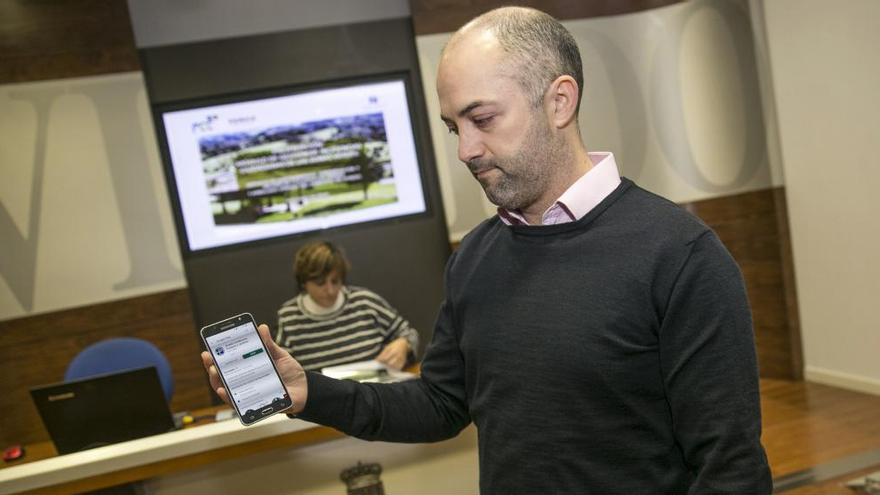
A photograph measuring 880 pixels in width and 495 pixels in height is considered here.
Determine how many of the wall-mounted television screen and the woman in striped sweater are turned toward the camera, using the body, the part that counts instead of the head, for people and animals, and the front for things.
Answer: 2

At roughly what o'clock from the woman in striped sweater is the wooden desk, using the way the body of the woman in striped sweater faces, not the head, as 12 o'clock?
The wooden desk is roughly at 1 o'clock from the woman in striped sweater.

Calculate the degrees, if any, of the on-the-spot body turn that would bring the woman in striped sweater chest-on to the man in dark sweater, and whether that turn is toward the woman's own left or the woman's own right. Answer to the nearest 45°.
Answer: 0° — they already face them

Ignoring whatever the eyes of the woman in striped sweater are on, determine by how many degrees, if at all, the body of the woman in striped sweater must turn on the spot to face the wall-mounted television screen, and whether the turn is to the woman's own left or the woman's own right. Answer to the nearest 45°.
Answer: approximately 180°

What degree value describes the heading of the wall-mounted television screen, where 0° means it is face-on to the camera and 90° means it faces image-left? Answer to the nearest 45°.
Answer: approximately 0°

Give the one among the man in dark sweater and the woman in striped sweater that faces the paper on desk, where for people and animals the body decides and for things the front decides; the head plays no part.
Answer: the woman in striped sweater

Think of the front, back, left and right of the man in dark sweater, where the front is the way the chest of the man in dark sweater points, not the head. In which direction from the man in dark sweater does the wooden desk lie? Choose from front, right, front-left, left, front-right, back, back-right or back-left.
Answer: right

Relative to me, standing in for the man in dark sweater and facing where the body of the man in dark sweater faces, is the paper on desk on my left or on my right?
on my right

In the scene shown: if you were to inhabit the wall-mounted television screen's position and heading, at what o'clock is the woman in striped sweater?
The woman in striped sweater is roughly at 12 o'clock from the wall-mounted television screen.

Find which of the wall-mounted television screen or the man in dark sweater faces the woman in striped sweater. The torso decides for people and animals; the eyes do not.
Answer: the wall-mounted television screen
